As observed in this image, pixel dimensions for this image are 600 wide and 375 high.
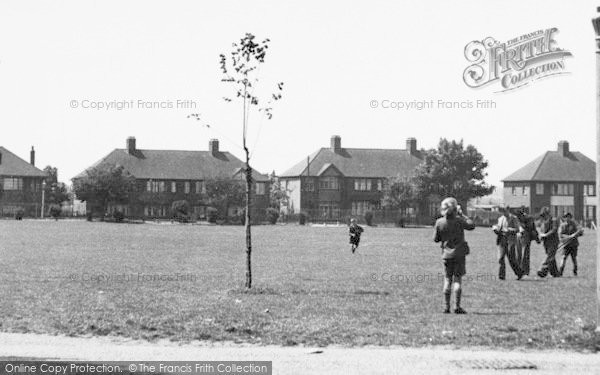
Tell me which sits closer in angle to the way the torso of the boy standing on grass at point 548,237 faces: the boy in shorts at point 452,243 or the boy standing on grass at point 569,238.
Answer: the boy in shorts

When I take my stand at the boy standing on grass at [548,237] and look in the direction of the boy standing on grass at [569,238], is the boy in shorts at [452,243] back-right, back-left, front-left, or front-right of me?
back-right

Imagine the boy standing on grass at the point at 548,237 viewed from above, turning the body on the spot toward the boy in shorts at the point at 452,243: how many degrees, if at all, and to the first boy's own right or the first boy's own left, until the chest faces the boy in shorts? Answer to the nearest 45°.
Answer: approximately 45° to the first boy's own left

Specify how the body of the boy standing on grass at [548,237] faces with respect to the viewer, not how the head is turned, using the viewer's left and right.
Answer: facing the viewer and to the left of the viewer

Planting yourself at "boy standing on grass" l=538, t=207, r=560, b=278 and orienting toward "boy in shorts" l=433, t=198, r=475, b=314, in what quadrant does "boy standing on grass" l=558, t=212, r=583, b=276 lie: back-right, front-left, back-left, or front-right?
back-left

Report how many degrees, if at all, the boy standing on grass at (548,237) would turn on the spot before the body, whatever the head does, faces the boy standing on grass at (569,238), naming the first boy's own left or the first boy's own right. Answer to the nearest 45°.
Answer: approximately 180°
